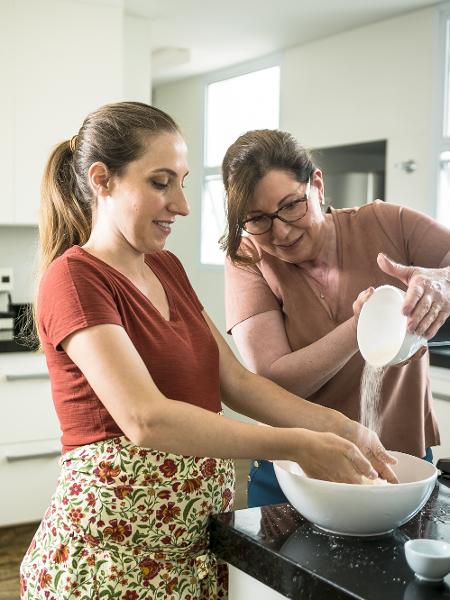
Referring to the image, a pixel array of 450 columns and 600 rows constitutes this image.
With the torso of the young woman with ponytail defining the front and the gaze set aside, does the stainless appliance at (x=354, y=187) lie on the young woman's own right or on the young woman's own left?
on the young woman's own left

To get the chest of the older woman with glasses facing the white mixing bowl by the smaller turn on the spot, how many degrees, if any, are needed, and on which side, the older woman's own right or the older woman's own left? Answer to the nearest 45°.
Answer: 0° — they already face it

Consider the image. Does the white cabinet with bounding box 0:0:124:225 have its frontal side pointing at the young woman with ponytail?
yes

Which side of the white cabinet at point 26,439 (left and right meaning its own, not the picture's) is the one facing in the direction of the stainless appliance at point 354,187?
left

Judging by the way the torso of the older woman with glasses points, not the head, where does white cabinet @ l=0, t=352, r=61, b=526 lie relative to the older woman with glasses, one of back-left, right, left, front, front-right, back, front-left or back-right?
back-right

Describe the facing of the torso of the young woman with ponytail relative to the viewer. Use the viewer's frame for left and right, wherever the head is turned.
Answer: facing the viewer and to the right of the viewer

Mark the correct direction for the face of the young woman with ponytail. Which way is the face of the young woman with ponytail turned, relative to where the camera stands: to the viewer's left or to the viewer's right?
to the viewer's right

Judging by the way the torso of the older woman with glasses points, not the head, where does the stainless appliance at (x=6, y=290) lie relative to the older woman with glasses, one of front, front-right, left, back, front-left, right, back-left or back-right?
back-right
